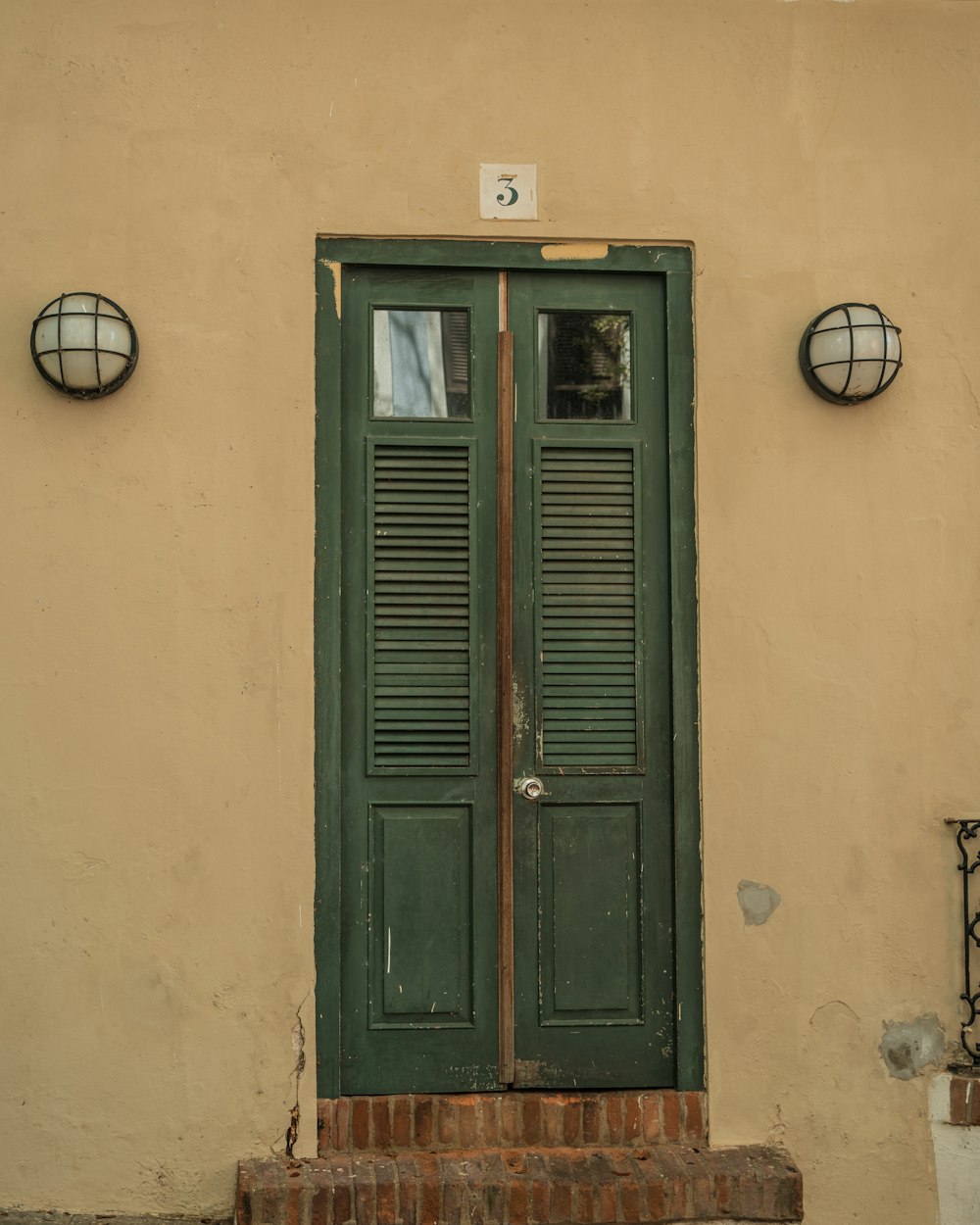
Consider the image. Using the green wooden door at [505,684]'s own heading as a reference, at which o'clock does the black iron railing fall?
The black iron railing is roughly at 9 o'clock from the green wooden door.

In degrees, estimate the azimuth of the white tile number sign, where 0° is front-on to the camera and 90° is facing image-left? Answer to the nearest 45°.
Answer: approximately 0°

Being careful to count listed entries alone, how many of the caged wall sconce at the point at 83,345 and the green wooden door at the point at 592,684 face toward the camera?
2

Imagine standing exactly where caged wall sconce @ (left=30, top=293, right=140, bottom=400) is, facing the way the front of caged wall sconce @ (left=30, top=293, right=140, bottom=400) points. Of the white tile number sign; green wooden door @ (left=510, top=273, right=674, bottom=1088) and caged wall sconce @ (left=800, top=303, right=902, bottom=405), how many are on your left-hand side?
3

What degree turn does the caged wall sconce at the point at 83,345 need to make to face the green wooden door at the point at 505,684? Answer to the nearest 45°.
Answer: approximately 90° to its left
